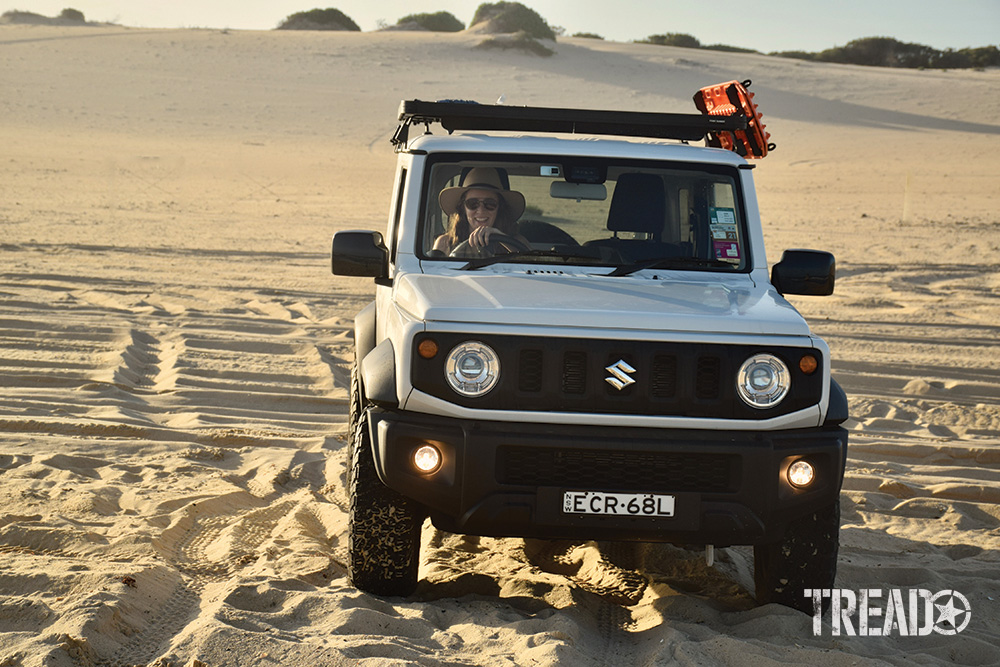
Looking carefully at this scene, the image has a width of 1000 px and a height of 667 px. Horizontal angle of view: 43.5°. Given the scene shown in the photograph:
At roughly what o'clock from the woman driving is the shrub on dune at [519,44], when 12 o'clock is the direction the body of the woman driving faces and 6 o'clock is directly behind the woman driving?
The shrub on dune is roughly at 6 o'clock from the woman driving.

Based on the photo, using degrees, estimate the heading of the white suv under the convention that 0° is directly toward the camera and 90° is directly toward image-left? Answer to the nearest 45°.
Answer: approximately 0°

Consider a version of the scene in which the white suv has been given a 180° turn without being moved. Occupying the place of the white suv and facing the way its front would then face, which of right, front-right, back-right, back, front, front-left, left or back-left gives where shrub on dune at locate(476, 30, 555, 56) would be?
front
